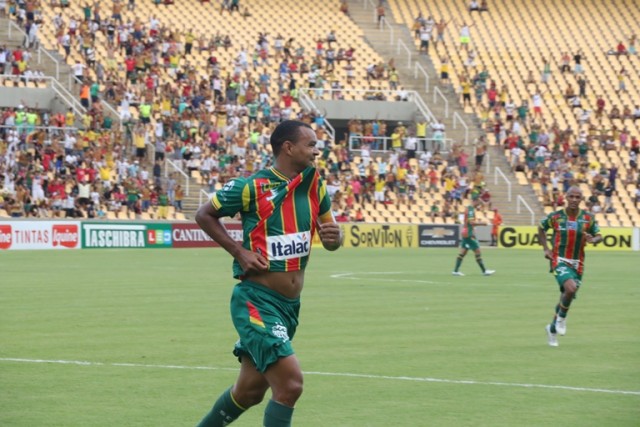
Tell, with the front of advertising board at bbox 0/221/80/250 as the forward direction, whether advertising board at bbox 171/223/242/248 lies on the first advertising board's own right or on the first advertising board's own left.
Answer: on the first advertising board's own left

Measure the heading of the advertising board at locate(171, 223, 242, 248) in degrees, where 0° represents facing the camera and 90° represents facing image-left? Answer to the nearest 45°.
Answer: approximately 0°

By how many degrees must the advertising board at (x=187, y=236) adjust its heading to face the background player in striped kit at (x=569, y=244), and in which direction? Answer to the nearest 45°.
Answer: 0° — it already faces them

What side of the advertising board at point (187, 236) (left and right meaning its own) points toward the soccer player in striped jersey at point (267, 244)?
front

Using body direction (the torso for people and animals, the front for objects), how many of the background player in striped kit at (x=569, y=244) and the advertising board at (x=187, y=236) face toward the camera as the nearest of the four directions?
2

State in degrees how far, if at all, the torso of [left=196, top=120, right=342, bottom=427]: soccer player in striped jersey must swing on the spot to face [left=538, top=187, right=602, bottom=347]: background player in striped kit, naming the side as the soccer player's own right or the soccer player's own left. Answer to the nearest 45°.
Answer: approximately 90° to the soccer player's own left

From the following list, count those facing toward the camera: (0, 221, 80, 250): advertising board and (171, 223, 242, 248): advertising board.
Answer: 2

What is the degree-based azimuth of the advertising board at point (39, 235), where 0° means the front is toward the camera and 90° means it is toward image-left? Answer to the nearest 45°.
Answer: approximately 0°
